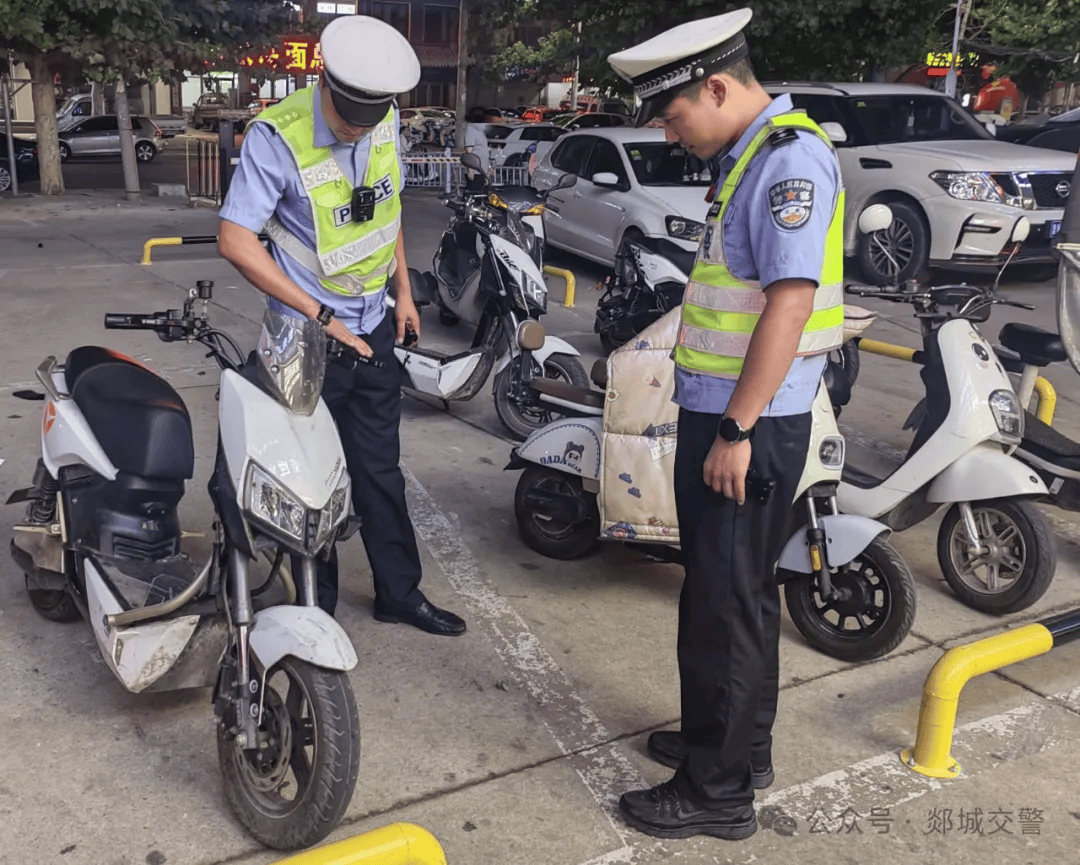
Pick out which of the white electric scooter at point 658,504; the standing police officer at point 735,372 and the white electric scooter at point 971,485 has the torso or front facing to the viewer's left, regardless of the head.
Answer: the standing police officer

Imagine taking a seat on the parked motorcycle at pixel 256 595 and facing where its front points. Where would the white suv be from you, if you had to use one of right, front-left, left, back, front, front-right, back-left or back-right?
left

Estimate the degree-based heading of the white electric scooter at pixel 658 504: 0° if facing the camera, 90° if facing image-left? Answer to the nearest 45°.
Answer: approximately 315°

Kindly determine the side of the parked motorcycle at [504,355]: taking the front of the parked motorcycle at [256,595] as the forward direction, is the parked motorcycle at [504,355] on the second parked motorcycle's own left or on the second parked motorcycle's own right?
on the second parked motorcycle's own left

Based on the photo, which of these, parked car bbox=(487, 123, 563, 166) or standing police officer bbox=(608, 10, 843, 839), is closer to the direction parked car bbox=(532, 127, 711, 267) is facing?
the standing police officer

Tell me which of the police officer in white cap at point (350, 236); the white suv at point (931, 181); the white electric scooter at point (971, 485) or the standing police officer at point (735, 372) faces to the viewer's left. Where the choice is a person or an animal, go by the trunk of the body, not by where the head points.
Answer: the standing police officer

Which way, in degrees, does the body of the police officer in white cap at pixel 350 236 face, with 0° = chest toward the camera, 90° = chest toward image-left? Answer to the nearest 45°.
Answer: approximately 315°

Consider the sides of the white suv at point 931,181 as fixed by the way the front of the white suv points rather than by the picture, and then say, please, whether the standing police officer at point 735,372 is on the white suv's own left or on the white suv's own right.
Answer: on the white suv's own right

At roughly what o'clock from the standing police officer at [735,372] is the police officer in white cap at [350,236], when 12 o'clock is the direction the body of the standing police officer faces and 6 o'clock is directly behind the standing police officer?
The police officer in white cap is roughly at 1 o'clock from the standing police officer.

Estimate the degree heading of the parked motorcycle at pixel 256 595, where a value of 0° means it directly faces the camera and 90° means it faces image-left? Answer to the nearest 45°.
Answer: approximately 315°

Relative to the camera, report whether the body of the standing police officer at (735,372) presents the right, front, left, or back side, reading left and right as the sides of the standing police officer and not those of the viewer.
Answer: left

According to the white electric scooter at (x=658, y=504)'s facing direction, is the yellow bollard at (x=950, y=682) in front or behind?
in front

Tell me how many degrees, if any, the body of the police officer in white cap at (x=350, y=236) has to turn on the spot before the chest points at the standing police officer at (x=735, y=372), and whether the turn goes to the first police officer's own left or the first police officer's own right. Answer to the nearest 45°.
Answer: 0° — they already face them

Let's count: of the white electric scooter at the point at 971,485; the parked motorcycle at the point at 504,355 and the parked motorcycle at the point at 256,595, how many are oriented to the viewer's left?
0

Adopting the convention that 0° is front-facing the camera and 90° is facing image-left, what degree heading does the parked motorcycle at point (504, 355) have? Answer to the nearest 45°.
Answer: approximately 315°

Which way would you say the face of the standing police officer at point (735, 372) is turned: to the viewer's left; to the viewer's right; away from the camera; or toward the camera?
to the viewer's left

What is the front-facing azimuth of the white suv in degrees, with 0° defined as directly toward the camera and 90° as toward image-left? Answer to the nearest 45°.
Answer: approximately 315°

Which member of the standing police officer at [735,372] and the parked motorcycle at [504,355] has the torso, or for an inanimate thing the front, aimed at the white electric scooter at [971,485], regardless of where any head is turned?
the parked motorcycle
